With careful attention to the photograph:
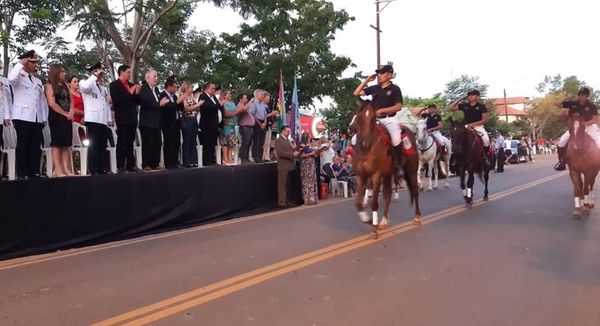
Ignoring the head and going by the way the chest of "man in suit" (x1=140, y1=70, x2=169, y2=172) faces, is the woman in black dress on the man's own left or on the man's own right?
on the man's own right

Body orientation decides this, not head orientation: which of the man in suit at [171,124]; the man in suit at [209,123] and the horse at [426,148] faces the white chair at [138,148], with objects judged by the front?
the horse

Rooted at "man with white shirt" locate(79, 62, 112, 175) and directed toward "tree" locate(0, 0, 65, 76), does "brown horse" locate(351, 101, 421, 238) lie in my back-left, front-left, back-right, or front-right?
back-right

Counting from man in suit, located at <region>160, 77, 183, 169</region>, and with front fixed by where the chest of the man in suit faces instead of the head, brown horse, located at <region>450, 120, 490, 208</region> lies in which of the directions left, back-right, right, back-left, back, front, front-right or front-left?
front-left

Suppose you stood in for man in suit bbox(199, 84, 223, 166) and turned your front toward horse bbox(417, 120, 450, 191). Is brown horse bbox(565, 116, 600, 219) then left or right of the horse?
right

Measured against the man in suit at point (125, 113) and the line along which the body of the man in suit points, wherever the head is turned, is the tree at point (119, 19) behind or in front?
behind

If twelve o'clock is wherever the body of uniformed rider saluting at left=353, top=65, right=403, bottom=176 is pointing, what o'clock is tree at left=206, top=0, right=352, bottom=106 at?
The tree is roughly at 4 o'clock from the uniformed rider saluting.

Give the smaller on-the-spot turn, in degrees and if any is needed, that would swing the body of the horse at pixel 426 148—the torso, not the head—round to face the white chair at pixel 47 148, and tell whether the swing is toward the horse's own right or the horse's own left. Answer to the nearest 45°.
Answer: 0° — it already faces it

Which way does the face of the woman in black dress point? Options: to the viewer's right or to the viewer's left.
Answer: to the viewer's right

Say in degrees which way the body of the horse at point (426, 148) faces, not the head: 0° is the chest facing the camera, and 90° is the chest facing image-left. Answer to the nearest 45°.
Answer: approximately 45°

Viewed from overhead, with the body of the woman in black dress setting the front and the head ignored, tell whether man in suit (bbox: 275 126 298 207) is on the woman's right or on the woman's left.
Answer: on the woman's left
